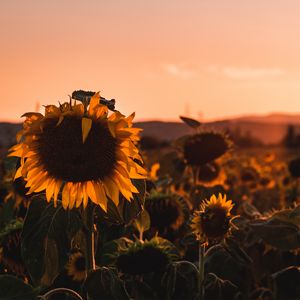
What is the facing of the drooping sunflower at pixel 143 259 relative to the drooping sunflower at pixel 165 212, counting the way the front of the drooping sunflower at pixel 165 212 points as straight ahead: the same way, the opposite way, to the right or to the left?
the same way

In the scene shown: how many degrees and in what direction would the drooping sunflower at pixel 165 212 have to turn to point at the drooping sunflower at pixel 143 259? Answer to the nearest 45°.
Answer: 0° — it already faces it

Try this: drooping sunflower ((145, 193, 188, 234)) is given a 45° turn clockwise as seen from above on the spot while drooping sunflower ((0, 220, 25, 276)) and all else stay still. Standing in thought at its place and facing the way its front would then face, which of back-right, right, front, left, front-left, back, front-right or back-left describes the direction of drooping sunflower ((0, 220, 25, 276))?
front

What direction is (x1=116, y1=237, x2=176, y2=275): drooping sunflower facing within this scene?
toward the camera
